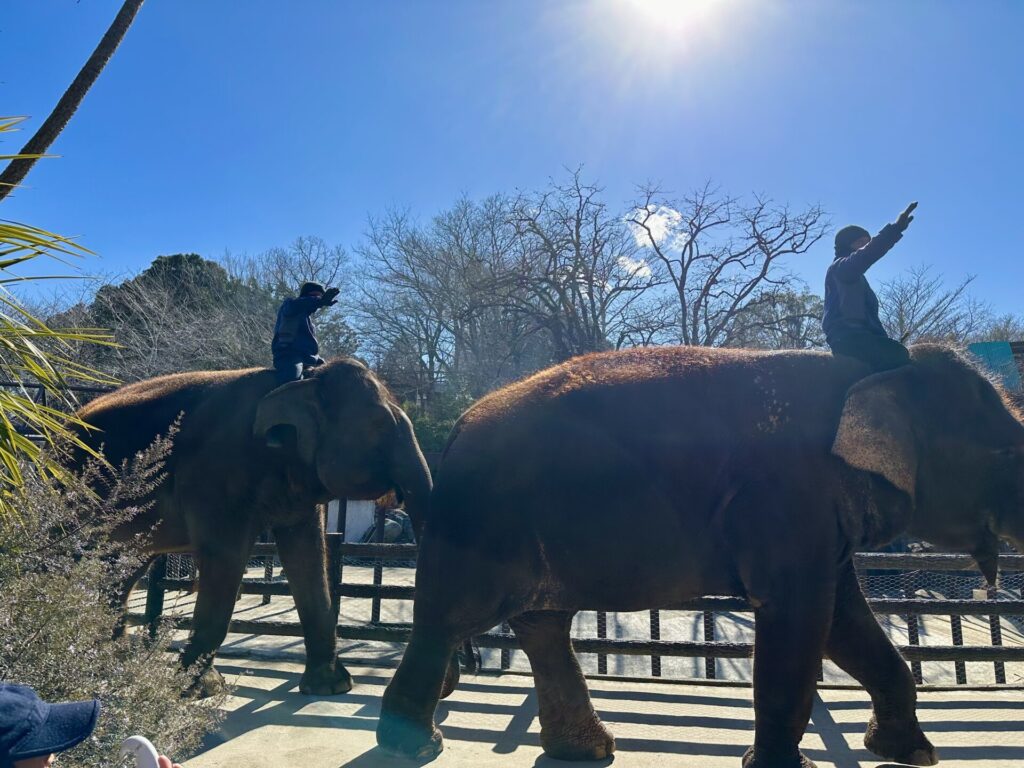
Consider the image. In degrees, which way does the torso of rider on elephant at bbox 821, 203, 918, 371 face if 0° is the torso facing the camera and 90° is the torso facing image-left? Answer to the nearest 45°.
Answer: approximately 270°

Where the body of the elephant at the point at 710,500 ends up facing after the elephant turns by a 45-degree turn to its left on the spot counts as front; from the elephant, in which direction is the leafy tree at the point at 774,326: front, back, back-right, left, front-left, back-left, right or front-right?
front-left

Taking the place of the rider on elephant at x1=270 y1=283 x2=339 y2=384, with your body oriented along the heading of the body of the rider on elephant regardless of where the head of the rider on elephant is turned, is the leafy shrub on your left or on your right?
on your right

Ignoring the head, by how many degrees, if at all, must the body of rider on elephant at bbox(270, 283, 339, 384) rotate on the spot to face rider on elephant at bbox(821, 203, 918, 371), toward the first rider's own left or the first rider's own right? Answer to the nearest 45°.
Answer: approximately 45° to the first rider's own right

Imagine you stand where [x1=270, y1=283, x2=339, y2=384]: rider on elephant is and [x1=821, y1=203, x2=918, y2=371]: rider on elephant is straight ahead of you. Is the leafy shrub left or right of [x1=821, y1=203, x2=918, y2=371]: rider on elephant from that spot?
right

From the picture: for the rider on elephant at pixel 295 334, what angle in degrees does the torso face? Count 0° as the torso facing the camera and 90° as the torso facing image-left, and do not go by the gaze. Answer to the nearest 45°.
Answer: approximately 270°

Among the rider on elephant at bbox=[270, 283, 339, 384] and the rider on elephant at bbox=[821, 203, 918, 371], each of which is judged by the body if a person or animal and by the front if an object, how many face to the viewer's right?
2

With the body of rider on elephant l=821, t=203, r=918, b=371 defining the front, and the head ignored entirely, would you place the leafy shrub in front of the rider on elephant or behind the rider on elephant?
behind

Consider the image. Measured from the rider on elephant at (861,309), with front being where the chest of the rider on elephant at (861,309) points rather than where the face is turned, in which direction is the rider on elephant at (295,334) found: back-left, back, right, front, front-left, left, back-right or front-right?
back

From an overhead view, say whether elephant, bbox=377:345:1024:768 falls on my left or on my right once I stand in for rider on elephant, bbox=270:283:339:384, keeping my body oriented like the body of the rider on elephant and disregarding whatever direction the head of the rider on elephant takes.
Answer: on my right

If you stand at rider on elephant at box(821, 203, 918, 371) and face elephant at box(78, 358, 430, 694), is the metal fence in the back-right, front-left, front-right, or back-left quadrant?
front-right

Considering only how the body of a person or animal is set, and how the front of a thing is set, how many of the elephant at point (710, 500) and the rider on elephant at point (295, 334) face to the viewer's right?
2

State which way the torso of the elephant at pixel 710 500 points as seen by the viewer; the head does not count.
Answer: to the viewer's right
